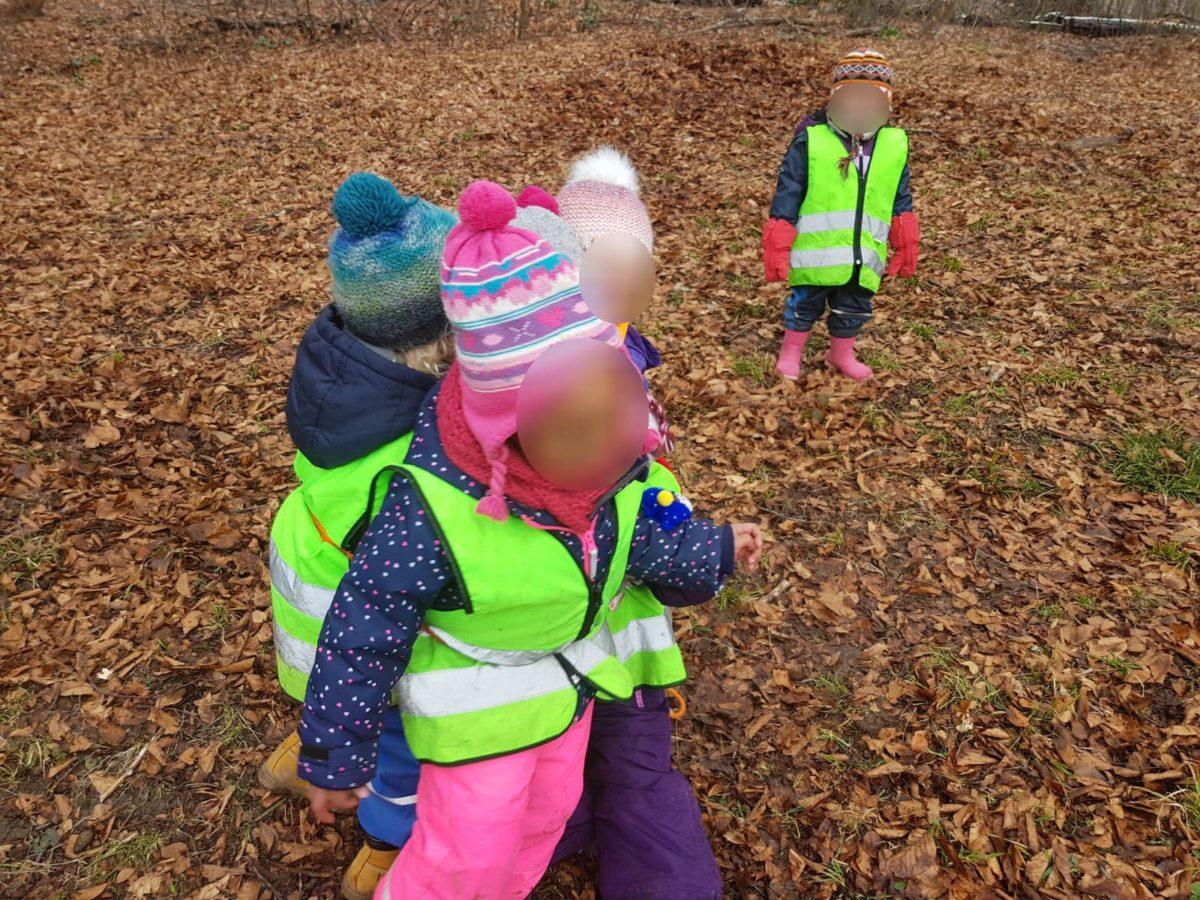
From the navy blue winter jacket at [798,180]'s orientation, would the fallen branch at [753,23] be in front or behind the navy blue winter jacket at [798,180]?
behind

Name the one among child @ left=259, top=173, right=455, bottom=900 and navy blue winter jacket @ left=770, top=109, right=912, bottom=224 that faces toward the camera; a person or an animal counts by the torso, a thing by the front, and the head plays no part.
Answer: the navy blue winter jacket

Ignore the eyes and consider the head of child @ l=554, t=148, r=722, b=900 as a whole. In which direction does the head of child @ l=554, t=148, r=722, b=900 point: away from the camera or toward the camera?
toward the camera

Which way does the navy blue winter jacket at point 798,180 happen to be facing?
toward the camera

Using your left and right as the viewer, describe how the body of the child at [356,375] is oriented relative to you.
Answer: facing away from the viewer and to the right of the viewer

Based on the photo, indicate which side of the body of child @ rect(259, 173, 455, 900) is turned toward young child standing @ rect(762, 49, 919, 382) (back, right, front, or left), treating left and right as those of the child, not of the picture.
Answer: front

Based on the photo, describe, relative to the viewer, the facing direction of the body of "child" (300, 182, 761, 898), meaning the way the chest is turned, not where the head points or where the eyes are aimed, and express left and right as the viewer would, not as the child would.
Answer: facing the viewer and to the right of the viewer

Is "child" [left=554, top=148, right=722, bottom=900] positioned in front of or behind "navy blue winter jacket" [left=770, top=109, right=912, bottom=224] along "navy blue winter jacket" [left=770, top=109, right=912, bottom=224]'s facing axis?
in front

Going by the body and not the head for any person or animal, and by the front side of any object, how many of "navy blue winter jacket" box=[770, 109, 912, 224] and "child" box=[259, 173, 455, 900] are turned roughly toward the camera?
1

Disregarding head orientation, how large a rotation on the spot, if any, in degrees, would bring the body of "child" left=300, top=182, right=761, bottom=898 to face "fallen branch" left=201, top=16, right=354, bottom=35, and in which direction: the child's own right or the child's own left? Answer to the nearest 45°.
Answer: approximately 135° to the child's own left

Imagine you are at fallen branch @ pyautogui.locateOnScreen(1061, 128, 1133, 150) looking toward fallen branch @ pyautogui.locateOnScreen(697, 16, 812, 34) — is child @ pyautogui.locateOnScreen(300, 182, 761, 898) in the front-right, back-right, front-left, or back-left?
back-left

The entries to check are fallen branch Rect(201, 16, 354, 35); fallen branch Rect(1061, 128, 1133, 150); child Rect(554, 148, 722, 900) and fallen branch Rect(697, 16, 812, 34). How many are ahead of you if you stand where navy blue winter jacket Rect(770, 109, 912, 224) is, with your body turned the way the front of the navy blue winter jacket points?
1
